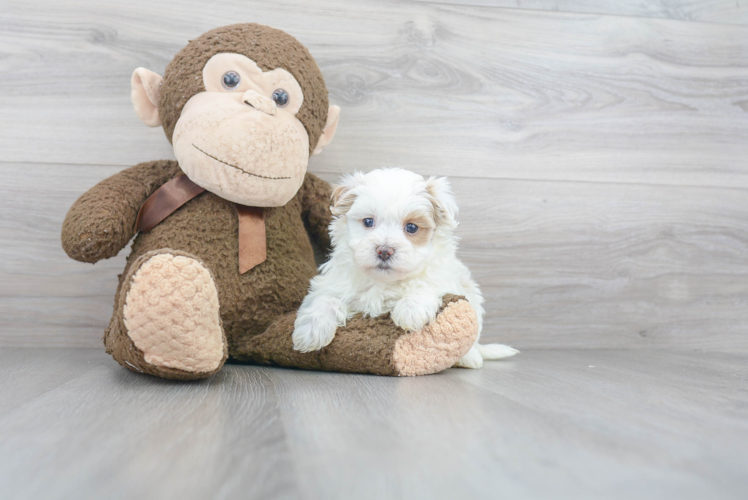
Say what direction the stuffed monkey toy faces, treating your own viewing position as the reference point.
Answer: facing the viewer and to the right of the viewer
